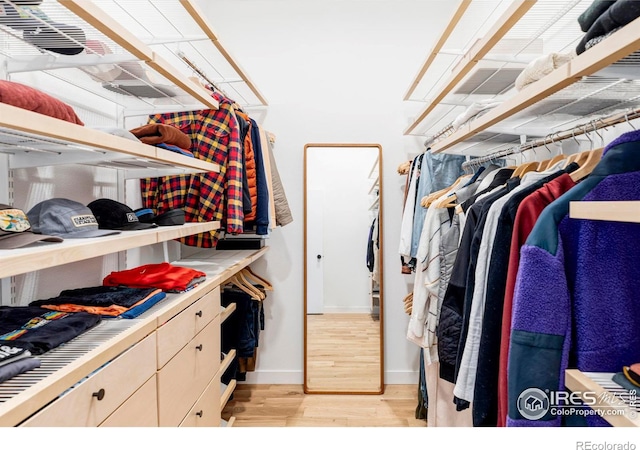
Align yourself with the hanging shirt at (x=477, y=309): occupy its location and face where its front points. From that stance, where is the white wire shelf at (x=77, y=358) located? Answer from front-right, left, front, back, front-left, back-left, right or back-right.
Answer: front-right

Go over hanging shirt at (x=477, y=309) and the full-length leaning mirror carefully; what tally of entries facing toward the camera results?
2

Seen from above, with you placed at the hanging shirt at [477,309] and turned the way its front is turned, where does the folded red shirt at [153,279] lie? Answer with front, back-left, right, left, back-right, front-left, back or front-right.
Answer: right

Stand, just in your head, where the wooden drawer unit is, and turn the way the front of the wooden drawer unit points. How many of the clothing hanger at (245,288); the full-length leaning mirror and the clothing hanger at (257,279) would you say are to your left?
3

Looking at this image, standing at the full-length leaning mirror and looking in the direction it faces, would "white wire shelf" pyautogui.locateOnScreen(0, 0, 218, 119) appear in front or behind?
in front

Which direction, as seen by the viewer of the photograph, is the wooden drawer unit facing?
facing the viewer and to the right of the viewer

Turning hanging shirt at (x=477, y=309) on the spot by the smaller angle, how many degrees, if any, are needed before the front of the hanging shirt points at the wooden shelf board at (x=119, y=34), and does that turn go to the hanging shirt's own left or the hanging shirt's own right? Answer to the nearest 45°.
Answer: approximately 45° to the hanging shirt's own right

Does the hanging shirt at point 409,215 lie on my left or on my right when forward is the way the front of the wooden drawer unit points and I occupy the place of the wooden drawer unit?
on my left

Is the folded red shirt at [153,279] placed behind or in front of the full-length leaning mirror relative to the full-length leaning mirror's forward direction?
in front

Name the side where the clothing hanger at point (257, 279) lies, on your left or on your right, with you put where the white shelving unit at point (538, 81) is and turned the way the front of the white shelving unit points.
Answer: on your right

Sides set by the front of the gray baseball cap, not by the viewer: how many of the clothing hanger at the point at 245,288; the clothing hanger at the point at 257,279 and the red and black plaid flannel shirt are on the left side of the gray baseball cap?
3

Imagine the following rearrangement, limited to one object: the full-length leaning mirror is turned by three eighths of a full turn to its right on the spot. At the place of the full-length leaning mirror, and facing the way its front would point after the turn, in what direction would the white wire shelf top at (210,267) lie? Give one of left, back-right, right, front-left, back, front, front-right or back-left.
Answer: left

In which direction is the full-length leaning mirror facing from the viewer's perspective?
toward the camera
